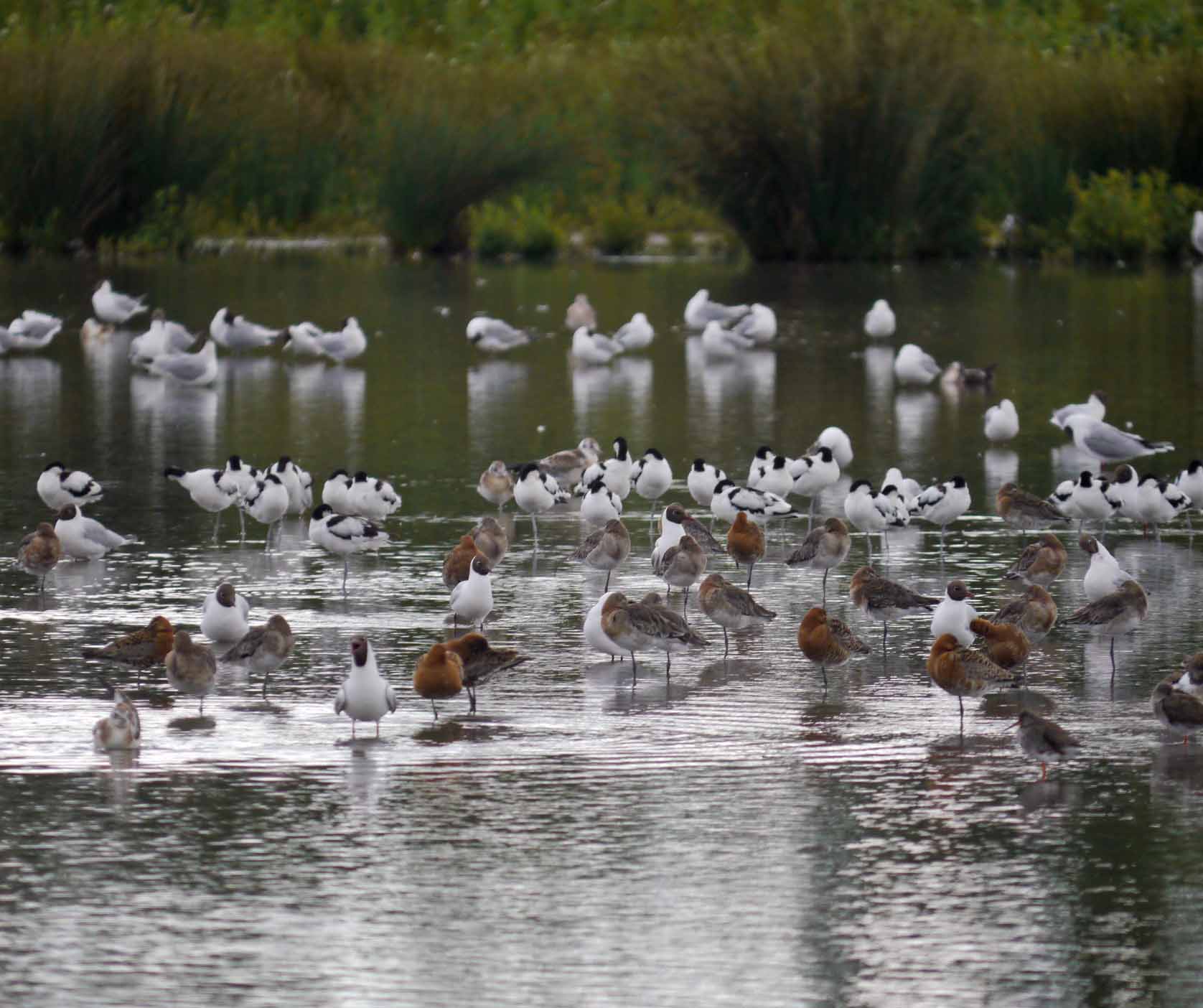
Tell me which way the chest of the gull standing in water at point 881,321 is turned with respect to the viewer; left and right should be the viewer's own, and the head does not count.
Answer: facing the viewer

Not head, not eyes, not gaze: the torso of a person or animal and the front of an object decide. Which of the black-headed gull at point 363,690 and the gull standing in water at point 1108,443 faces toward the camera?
the black-headed gull

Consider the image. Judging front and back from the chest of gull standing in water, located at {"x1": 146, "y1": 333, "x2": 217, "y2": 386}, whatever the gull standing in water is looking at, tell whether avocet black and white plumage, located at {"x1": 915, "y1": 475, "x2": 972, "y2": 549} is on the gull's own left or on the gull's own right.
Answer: on the gull's own right

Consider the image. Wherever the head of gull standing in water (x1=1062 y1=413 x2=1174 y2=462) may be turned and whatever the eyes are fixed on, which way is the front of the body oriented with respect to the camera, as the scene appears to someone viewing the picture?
to the viewer's left

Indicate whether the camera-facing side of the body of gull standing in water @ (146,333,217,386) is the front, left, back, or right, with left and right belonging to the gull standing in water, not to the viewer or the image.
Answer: right

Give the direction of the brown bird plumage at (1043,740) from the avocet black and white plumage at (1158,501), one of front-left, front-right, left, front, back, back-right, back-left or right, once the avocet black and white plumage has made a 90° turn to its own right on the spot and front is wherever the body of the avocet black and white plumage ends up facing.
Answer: back-left

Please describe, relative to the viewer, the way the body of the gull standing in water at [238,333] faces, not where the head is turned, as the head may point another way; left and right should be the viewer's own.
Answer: facing to the left of the viewer

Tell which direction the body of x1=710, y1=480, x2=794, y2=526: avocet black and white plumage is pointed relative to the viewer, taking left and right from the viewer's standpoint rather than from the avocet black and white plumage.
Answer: facing to the left of the viewer

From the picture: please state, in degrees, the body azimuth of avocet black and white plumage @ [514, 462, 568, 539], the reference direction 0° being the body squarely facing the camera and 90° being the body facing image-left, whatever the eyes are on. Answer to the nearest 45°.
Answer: approximately 45°

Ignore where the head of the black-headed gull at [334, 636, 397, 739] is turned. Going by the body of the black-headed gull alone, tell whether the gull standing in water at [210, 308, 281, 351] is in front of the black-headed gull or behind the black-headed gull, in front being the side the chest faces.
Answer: behind

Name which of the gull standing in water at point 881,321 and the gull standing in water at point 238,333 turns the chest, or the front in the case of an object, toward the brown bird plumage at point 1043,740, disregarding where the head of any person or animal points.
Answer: the gull standing in water at point 881,321

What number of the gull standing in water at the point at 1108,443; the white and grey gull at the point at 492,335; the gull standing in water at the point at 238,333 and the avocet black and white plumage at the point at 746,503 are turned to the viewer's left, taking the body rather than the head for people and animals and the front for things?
4
